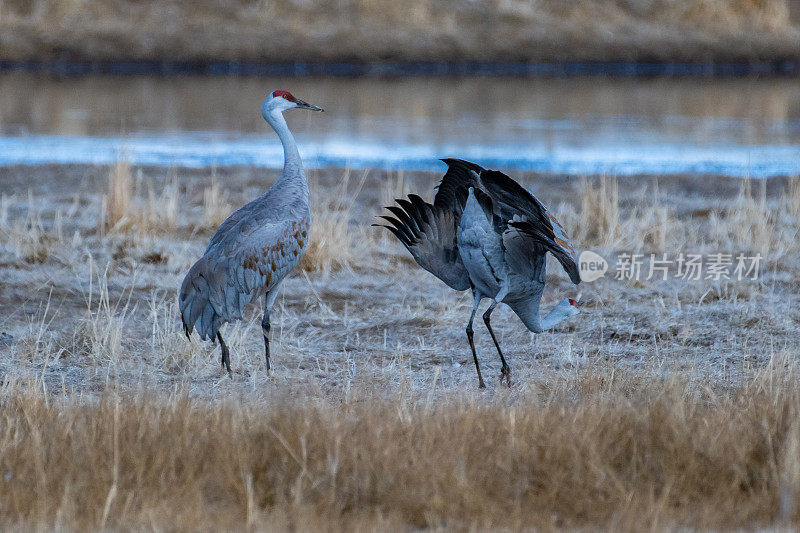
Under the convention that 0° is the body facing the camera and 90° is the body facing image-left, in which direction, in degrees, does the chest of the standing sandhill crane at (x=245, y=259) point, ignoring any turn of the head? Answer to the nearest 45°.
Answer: approximately 270°

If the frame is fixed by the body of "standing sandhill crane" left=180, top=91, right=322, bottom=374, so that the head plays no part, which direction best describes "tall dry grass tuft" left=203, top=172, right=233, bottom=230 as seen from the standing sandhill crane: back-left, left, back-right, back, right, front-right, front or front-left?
left

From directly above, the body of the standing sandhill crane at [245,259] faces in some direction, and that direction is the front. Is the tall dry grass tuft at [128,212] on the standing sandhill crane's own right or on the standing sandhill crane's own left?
on the standing sandhill crane's own left

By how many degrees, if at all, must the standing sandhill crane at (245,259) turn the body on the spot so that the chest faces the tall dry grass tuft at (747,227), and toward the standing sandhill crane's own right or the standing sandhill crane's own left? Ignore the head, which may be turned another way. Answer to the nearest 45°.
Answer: approximately 45° to the standing sandhill crane's own left

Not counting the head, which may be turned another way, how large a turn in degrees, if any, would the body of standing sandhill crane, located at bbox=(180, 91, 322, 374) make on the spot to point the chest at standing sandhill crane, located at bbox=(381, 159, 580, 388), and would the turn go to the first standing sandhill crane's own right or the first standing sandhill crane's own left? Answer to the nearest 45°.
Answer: approximately 45° to the first standing sandhill crane's own right

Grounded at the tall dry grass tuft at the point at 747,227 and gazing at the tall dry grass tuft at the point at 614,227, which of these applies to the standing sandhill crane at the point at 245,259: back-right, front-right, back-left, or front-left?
front-left

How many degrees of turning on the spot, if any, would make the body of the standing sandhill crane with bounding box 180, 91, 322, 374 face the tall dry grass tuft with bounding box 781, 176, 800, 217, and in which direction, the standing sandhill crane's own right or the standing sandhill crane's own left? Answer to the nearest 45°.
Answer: approximately 45° to the standing sandhill crane's own left

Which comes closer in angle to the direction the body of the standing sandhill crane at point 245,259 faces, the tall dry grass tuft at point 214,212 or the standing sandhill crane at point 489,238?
the standing sandhill crane

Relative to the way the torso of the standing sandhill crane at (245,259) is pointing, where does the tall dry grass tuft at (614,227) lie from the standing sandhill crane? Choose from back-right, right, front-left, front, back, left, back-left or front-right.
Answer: front-left

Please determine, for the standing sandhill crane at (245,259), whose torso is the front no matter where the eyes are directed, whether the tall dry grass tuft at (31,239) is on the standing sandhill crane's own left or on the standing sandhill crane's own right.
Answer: on the standing sandhill crane's own left
